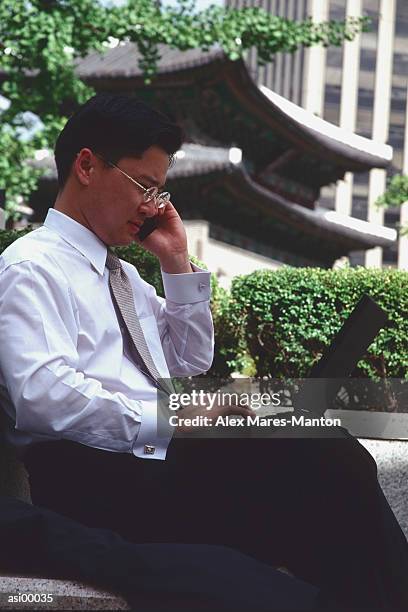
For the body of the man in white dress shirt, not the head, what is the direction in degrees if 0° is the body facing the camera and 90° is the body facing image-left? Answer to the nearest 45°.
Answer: approximately 270°

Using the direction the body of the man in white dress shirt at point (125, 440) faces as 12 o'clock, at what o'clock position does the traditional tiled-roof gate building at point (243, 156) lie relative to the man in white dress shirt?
The traditional tiled-roof gate building is roughly at 9 o'clock from the man in white dress shirt.

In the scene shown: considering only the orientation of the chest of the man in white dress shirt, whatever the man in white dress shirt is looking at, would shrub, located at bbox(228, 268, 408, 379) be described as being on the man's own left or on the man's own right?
on the man's own left
